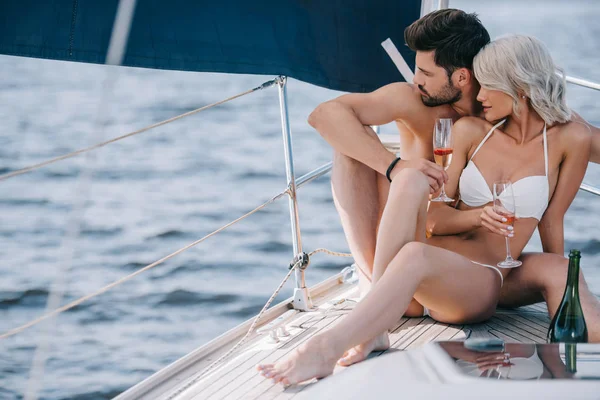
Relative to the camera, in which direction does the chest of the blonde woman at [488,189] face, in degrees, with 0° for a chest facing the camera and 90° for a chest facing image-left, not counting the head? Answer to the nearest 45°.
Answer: approximately 45°
